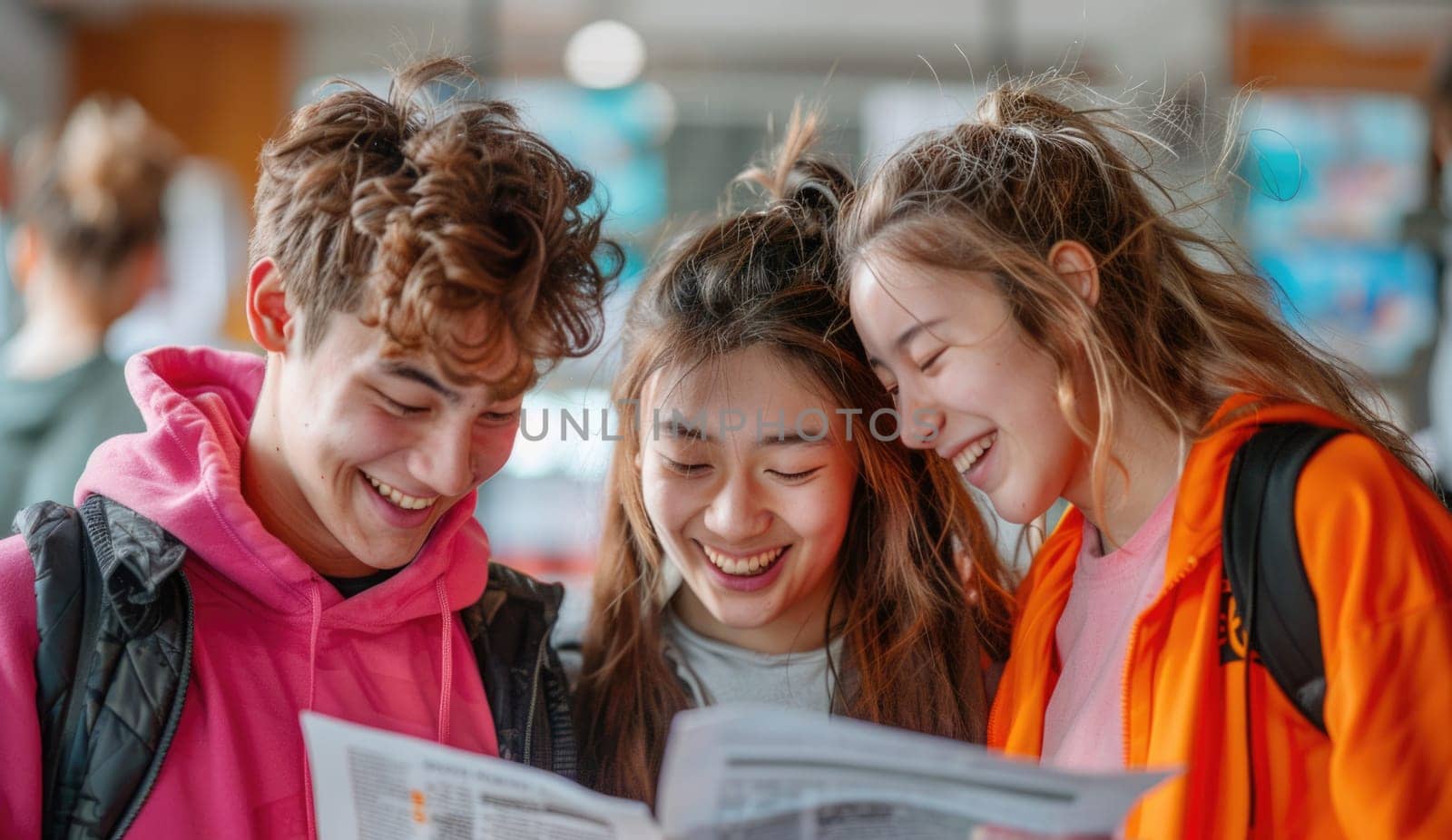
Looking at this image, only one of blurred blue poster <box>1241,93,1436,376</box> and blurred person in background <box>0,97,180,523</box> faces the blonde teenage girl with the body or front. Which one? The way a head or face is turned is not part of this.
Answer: the blurred blue poster

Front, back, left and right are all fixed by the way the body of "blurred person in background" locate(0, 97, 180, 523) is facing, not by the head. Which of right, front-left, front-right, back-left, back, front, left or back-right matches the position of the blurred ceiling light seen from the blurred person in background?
front-right

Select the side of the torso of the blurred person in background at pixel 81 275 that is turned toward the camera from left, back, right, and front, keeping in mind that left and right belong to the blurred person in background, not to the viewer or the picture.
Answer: back

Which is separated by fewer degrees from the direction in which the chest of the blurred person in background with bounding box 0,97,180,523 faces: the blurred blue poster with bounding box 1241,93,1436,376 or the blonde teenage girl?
the blurred blue poster

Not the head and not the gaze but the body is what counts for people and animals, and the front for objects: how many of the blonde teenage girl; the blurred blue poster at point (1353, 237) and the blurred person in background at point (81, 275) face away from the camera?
1

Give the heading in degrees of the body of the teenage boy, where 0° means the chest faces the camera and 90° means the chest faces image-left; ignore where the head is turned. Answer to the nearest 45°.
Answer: approximately 315°

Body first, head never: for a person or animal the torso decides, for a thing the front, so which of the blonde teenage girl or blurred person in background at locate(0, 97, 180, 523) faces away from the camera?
the blurred person in background

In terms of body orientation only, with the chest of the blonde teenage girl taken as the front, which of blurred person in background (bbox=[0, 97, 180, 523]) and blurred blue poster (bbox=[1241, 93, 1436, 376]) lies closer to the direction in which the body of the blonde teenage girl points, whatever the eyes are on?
the blurred person in background

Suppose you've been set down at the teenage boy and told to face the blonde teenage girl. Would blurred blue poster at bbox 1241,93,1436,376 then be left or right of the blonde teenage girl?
left

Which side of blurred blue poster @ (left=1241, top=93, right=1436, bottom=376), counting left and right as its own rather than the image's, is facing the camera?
front

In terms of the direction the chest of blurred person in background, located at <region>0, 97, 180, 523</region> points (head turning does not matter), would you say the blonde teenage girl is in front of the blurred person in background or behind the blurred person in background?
behind

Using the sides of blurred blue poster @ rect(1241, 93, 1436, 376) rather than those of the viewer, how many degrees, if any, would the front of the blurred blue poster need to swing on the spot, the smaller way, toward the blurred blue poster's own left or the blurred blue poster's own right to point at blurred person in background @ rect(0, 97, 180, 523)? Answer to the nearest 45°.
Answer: approximately 45° to the blurred blue poster's own right

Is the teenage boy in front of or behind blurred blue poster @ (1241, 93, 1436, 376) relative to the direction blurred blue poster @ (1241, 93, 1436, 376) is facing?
in front

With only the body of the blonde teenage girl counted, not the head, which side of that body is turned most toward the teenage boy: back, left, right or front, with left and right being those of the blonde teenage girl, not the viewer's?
front
